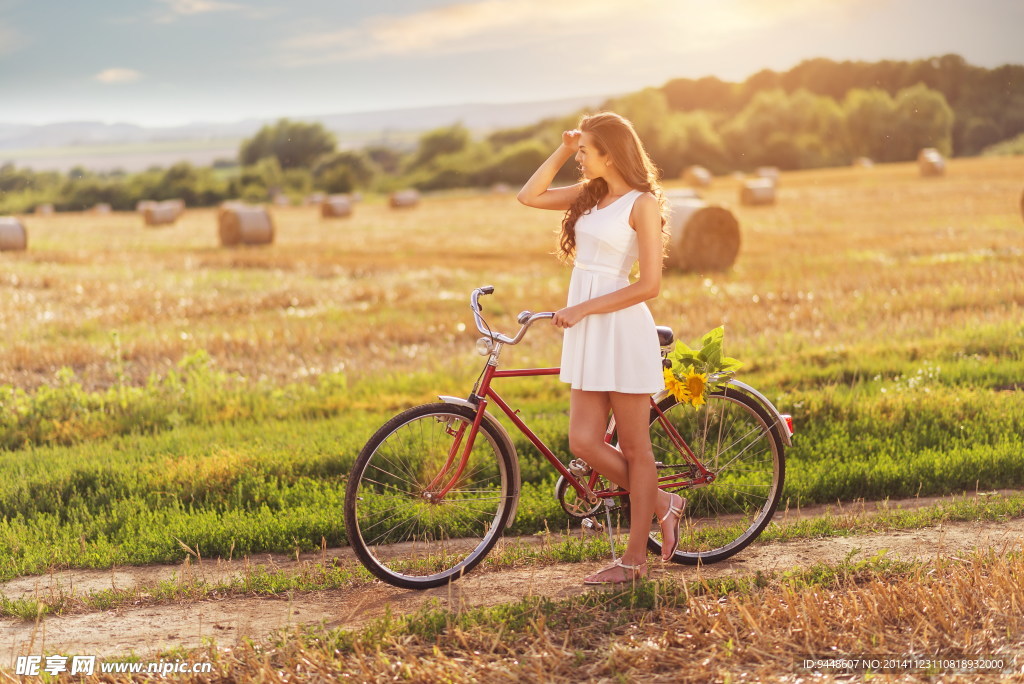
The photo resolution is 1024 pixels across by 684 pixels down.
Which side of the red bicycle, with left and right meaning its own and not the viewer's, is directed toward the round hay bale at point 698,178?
right

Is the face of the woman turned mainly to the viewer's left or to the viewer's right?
to the viewer's left

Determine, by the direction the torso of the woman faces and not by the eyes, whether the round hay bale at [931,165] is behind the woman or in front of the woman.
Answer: behind

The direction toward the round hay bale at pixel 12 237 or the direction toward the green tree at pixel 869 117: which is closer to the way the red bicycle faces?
the round hay bale

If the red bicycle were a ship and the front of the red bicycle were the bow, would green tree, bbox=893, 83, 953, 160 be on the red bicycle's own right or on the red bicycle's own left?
on the red bicycle's own right

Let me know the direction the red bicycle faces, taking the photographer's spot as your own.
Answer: facing to the left of the viewer

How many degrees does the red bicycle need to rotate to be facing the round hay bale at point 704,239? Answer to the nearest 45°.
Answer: approximately 90° to its right

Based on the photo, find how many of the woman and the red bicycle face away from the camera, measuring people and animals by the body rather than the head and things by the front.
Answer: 0

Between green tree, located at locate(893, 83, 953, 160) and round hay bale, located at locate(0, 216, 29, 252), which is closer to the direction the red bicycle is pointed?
the round hay bale
